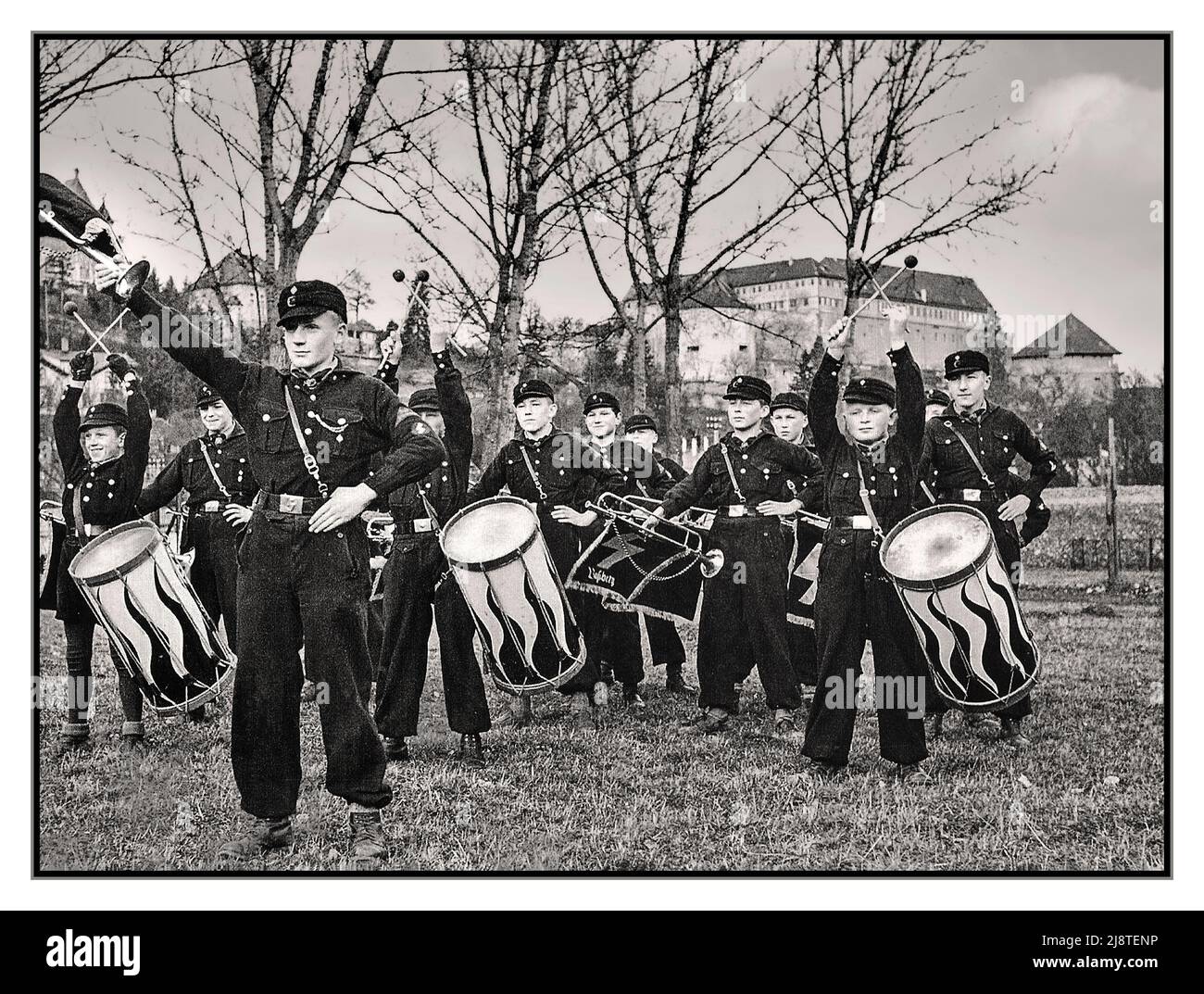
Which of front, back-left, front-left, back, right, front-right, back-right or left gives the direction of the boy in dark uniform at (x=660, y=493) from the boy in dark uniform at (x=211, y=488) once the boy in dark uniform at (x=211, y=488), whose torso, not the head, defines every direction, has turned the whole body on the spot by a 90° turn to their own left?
front

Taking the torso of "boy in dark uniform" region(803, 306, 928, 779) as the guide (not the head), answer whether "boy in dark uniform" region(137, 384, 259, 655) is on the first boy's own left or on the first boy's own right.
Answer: on the first boy's own right

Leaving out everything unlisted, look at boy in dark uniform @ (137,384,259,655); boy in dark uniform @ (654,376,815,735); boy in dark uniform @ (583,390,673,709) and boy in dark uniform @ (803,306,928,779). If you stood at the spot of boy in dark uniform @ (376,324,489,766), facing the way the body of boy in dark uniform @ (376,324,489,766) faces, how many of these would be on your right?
1

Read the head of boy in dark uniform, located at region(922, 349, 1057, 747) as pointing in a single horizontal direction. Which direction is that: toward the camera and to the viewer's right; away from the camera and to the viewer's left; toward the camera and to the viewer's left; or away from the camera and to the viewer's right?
toward the camera and to the viewer's left

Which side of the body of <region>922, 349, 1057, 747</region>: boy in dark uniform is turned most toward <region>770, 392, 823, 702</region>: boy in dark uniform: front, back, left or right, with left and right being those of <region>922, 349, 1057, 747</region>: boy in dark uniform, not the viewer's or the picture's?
right

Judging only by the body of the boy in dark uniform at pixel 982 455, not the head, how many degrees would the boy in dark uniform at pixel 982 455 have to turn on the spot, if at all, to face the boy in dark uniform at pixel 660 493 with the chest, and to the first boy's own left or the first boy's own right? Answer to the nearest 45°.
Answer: approximately 90° to the first boy's own right

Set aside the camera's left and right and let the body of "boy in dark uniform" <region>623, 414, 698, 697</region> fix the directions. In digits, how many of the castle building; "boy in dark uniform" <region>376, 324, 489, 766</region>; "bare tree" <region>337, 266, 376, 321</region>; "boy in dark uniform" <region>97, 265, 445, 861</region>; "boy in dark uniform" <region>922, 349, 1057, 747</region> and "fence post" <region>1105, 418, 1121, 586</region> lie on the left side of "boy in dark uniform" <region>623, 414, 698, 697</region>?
3
